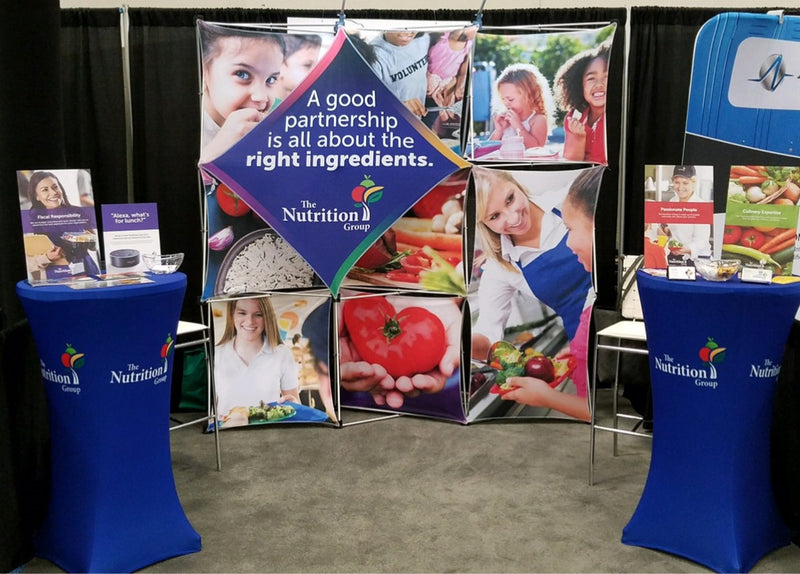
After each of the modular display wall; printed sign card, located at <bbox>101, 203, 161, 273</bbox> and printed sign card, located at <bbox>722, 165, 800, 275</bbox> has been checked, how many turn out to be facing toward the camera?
3

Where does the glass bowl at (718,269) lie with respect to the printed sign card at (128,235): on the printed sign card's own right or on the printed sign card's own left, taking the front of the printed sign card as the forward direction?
on the printed sign card's own left

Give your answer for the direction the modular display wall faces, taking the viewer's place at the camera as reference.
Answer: facing the viewer

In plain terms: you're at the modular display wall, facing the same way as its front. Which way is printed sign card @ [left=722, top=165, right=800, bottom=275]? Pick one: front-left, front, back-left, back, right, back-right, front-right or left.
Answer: front-left

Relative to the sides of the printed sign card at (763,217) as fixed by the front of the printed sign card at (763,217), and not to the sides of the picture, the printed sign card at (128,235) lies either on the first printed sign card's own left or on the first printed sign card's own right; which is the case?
on the first printed sign card's own right

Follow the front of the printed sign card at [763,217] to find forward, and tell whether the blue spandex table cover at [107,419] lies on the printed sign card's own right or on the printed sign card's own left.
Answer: on the printed sign card's own right

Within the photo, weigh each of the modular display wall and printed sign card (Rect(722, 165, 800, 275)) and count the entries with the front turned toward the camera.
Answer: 2

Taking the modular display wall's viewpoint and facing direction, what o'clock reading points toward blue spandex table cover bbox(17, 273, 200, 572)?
The blue spandex table cover is roughly at 1 o'clock from the modular display wall.

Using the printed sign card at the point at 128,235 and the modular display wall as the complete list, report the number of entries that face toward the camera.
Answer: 2

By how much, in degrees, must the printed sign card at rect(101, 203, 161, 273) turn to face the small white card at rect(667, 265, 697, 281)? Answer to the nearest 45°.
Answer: approximately 45° to its left

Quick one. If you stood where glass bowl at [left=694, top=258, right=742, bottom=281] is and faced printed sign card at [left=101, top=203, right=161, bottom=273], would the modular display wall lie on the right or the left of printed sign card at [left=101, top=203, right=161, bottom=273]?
right

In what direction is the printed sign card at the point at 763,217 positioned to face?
toward the camera

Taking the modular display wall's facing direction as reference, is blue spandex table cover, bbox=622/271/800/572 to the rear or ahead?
ahead

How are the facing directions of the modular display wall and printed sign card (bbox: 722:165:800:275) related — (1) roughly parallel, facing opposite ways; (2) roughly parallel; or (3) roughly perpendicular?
roughly parallel

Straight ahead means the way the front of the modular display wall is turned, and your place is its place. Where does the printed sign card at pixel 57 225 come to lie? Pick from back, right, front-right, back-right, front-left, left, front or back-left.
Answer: front-right

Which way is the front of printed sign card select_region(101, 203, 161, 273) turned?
toward the camera
